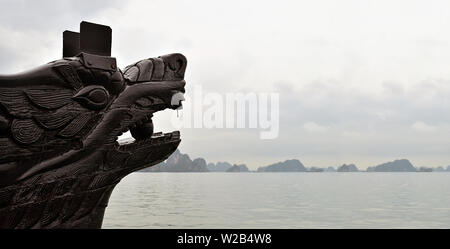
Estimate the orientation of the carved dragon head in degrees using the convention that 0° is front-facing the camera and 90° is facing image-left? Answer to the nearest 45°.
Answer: approximately 270°
